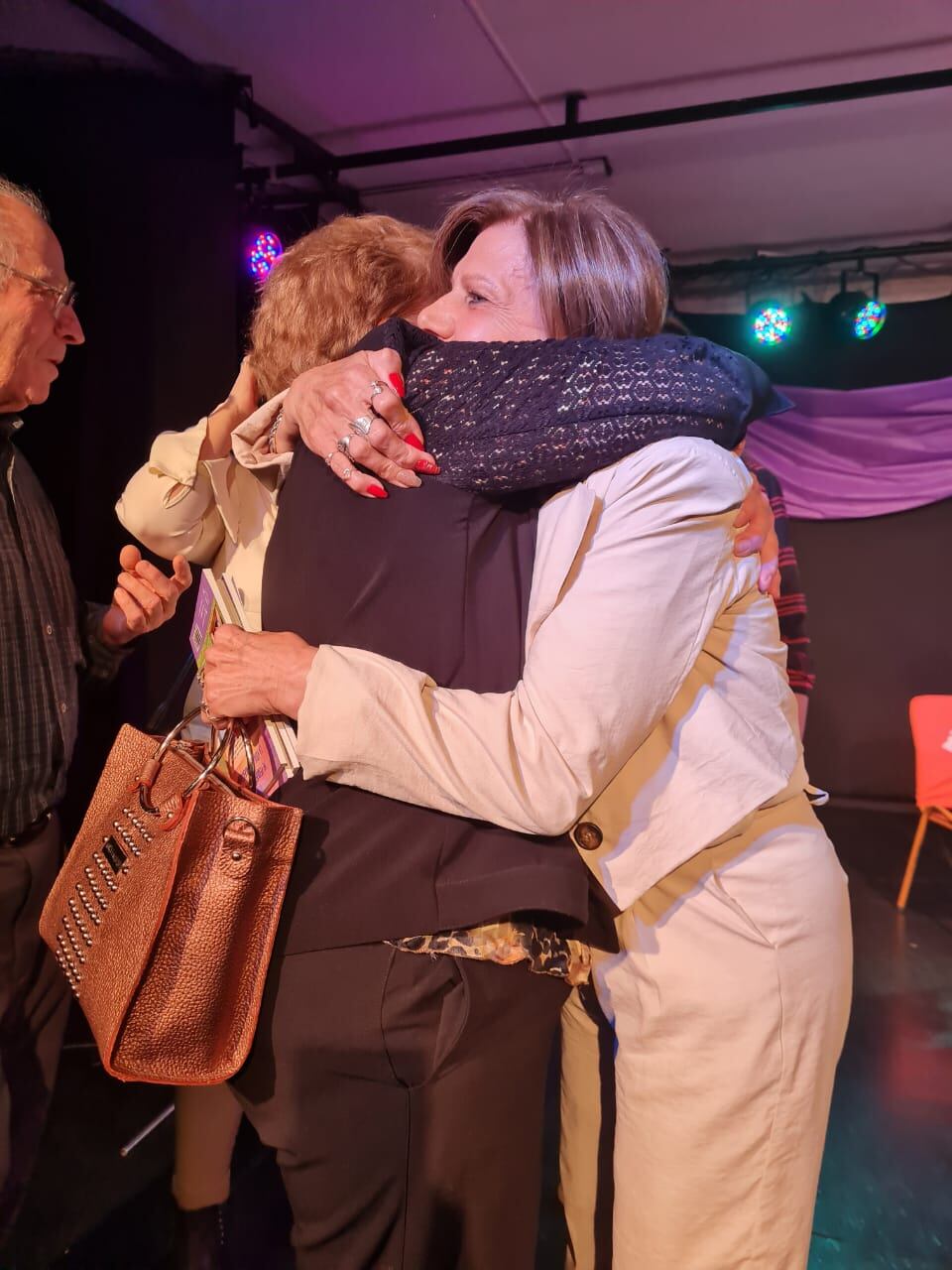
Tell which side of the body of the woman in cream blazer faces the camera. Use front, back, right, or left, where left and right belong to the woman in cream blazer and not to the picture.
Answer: left

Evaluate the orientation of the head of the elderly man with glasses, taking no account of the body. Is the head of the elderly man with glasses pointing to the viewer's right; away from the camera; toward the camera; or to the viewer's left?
to the viewer's right

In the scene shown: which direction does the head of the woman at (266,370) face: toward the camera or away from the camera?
away from the camera

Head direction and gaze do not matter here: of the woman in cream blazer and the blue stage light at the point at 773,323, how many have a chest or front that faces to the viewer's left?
1

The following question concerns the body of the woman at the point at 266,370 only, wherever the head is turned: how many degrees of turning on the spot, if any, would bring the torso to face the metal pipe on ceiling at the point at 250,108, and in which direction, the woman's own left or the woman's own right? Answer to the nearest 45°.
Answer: approximately 45° to the woman's own left

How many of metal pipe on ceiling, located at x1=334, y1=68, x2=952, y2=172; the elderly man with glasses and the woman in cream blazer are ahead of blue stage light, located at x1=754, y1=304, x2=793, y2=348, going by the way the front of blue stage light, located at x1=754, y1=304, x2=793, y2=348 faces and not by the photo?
3

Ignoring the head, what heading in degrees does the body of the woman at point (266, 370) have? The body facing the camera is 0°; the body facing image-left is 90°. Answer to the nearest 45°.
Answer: approximately 225°

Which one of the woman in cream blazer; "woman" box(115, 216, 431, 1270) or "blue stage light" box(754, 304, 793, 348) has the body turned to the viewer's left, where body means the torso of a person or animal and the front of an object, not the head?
the woman in cream blazer
